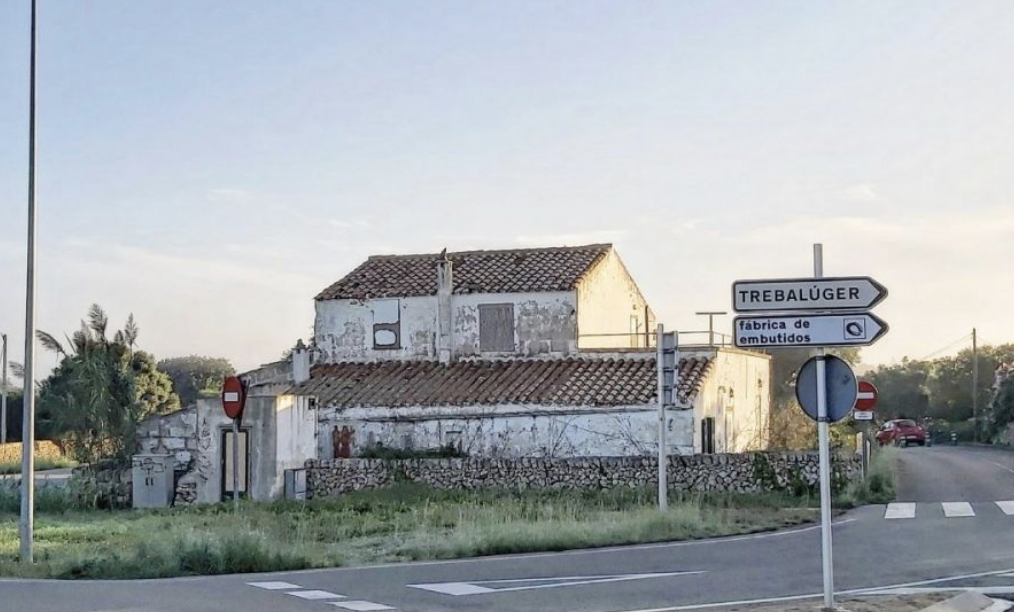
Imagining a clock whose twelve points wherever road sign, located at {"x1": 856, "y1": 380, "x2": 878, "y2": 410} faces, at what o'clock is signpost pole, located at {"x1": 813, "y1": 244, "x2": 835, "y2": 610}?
The signpost pole is roughly at 12 o'clock from the road sign.

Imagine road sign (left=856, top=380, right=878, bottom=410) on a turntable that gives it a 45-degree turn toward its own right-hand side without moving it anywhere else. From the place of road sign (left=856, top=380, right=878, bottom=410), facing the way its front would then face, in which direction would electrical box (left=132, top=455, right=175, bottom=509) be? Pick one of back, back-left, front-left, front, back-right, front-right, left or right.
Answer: front-right

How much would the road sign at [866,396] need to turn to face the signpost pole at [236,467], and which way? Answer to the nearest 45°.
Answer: approximately 45° to its right

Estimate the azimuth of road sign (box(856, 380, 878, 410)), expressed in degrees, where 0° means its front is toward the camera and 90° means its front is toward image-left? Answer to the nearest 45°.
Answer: approximately 0°

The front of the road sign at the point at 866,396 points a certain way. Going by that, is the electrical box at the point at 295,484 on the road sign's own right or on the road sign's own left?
on the road sign's own right

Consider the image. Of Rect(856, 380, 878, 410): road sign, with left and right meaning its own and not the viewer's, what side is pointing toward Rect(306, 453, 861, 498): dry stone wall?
right
